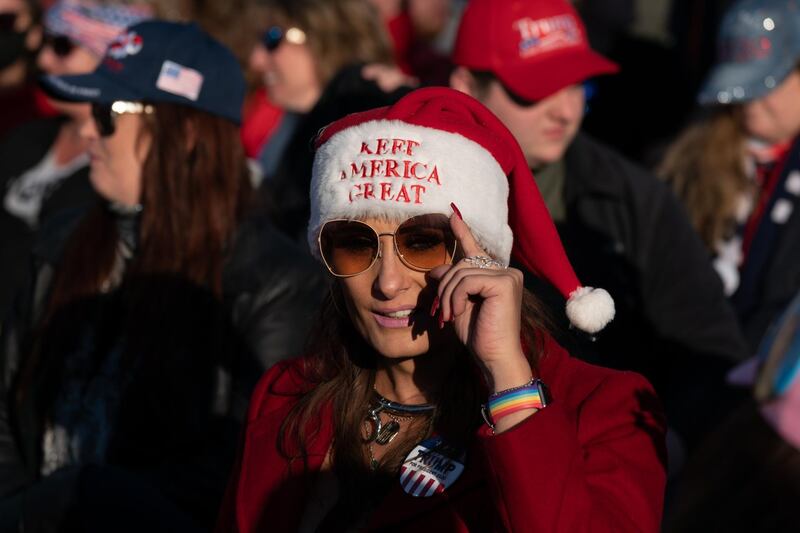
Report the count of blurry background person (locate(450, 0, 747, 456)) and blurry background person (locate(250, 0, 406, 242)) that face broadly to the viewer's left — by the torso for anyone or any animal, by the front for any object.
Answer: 1

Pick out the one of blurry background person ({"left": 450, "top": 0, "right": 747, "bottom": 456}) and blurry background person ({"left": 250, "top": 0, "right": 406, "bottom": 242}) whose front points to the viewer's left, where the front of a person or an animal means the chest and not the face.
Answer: blurry background person ({"left": 250, "top": 0, "right": 406, "bottom": 242})

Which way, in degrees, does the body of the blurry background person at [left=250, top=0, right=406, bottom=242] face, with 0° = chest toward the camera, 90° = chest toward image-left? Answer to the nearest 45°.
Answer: approximately 90°

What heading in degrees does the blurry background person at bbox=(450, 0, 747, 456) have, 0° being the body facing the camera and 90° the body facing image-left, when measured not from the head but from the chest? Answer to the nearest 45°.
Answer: approximately 315°

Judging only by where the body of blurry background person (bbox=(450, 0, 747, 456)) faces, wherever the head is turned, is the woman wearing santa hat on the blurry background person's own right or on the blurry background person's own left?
on the blurry background person's own right

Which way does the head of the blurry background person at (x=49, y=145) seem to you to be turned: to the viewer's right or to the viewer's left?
to the viewer's left

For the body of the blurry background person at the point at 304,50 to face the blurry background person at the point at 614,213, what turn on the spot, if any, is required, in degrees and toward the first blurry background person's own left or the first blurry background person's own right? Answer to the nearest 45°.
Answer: approximately 135° to the first blurry background person's own left

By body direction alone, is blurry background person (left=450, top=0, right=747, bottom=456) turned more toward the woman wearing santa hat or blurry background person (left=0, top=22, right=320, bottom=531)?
the woman wearing santa hat
